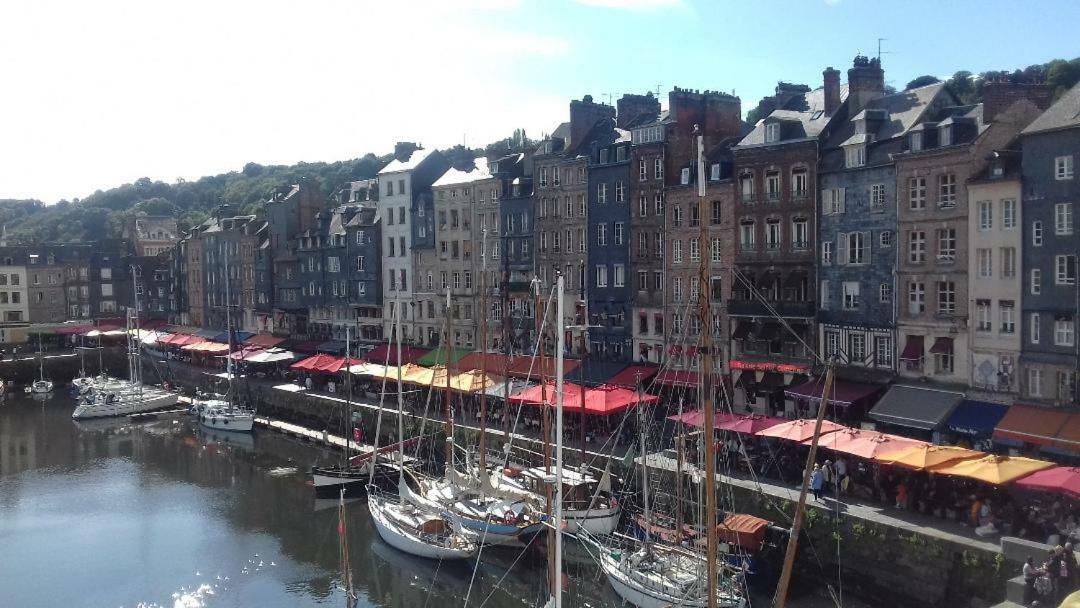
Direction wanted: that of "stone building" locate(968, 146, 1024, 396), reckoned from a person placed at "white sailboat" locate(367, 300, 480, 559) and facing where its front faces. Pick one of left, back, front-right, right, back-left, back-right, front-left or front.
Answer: back-right

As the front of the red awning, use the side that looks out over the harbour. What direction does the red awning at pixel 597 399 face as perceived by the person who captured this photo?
facing the viewer and to the left of the viewer

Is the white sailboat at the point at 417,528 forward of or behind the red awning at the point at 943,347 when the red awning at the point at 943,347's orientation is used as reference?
forward

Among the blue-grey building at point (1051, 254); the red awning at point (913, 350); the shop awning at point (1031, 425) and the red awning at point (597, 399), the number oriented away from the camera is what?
0

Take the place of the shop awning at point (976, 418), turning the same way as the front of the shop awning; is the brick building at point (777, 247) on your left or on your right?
on your right

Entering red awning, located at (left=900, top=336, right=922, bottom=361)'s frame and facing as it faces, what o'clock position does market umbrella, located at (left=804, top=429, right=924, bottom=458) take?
The market umbrella is roughly at 11 o'clock from the red awning.

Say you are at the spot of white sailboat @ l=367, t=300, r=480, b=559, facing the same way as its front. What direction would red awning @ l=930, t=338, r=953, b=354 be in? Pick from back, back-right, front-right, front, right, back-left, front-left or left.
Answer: back-right

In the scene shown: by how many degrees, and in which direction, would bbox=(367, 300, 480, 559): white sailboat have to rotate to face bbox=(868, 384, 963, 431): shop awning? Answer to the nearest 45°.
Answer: approximately 135° to its right

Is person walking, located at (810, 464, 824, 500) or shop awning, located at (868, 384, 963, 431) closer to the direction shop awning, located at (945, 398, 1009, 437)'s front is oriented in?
the person walking

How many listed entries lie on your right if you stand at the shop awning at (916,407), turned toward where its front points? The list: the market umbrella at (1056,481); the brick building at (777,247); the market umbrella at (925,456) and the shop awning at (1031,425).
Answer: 1

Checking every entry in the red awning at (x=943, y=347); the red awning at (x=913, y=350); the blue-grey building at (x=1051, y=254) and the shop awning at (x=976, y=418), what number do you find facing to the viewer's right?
0

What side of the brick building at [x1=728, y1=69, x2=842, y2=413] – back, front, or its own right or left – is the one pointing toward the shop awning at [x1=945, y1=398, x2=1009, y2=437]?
left

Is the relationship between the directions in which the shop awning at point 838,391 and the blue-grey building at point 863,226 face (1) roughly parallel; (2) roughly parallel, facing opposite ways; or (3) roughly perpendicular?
roughly parallel
